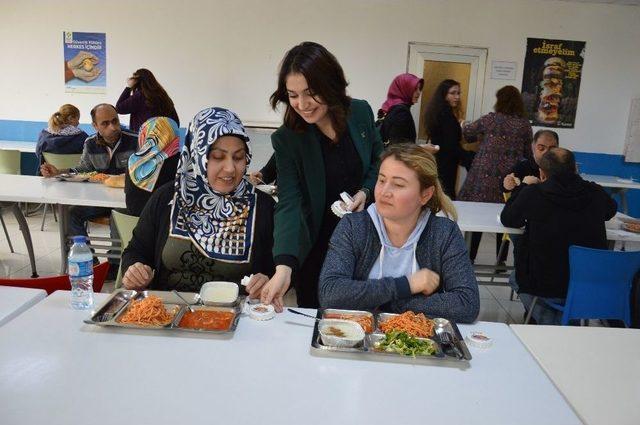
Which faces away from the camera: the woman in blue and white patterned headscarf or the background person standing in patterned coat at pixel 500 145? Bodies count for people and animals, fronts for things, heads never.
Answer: the background person standing in patterned coat

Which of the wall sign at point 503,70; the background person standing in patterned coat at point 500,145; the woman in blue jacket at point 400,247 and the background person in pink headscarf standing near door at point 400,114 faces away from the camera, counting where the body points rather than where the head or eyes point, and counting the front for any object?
the background person standing in patterned coat at point 500,145

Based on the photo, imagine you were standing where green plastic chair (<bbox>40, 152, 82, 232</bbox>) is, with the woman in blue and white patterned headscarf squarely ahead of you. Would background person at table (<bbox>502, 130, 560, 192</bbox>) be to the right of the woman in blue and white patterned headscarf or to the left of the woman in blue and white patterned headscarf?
left

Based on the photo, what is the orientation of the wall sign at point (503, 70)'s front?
toward the camera

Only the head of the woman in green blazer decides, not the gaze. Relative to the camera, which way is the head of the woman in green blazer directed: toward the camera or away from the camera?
toward the camera

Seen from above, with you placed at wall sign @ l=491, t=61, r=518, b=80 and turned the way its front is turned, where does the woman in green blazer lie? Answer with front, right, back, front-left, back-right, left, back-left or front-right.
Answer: front

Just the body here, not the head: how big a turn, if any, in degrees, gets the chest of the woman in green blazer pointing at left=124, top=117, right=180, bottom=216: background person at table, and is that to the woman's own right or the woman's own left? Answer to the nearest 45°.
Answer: approximately 135° to the woman's own right

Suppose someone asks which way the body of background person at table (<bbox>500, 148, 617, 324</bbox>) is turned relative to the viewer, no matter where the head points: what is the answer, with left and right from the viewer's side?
facing away from the viewer

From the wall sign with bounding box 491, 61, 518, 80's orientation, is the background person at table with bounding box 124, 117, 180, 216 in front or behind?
in front

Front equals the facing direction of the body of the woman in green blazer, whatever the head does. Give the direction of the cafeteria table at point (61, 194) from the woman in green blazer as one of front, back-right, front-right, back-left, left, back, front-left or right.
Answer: back-right

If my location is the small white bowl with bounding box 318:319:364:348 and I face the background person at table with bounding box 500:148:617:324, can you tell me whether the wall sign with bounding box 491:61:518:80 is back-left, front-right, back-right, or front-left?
front-left

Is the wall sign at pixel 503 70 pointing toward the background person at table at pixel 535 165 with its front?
yes

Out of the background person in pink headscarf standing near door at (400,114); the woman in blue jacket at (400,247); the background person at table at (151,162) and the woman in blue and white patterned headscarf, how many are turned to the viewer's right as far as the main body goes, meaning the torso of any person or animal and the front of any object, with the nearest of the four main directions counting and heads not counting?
1

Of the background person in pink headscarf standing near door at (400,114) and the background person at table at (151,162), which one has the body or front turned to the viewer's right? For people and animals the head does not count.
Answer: the background person in pink headscarf standing near door at (400,114)

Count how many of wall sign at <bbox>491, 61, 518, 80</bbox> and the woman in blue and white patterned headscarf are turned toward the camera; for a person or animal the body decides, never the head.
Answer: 2

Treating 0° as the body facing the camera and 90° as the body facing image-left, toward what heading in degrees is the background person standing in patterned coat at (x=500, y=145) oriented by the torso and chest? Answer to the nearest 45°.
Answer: approximately 180°

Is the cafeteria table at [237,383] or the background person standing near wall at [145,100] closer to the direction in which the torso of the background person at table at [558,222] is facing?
the background person standing near wall
